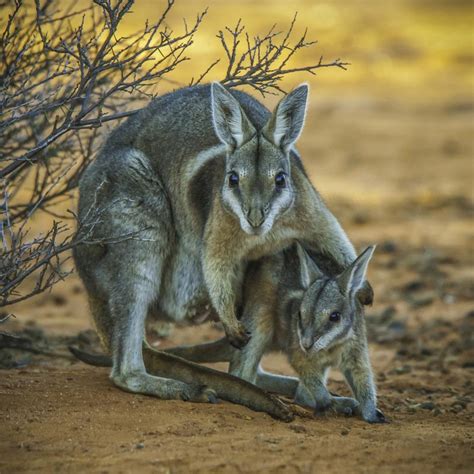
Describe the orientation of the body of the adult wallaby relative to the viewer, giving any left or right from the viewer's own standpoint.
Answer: facing the viewer and to the right of the viewer
